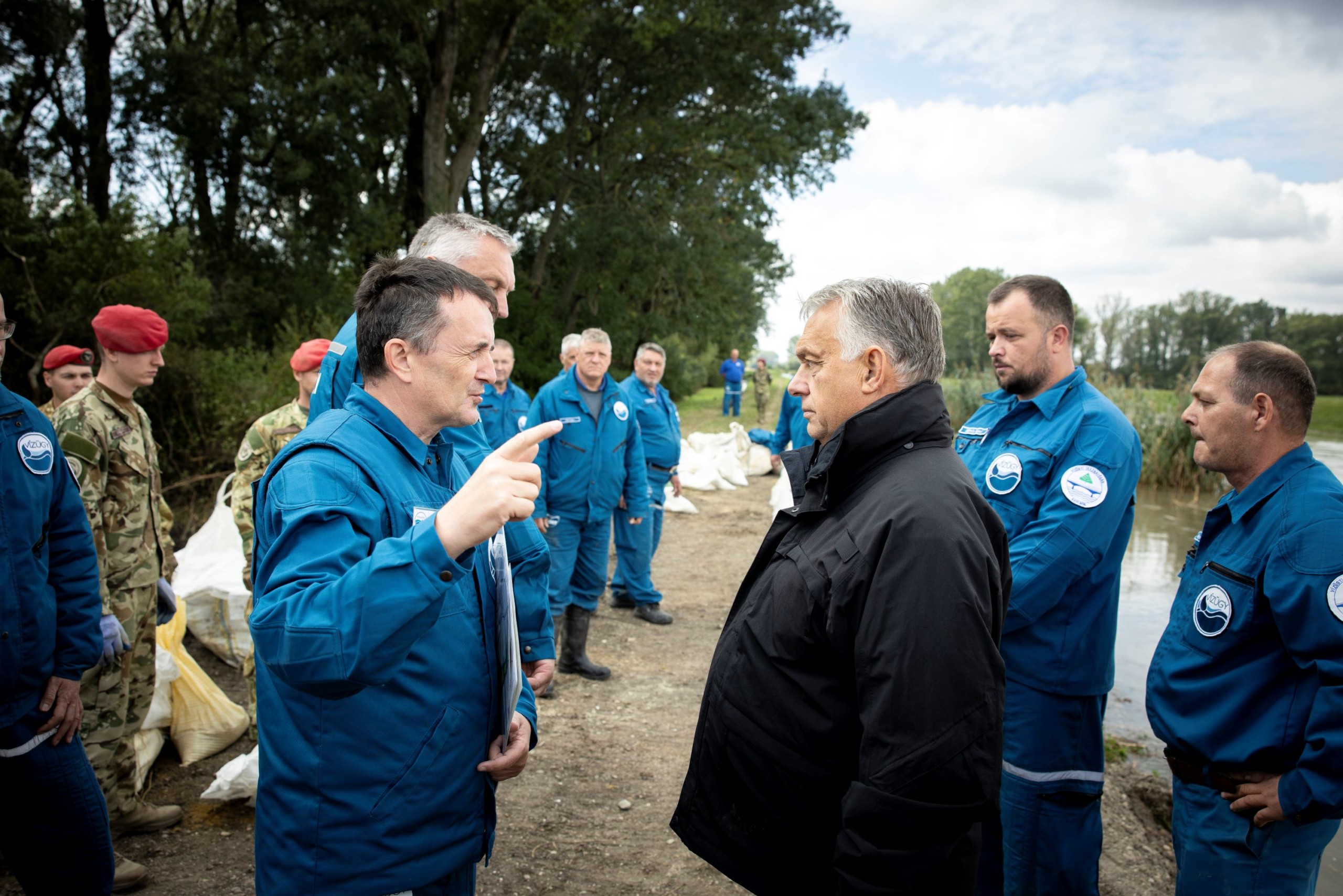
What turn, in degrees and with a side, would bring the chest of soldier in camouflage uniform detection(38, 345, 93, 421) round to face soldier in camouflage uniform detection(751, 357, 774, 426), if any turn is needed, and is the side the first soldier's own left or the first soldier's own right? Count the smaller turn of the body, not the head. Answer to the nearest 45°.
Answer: approximately 90° to the first soldier's own left

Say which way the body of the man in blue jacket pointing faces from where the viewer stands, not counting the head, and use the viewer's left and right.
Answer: facing to the right of the viewer

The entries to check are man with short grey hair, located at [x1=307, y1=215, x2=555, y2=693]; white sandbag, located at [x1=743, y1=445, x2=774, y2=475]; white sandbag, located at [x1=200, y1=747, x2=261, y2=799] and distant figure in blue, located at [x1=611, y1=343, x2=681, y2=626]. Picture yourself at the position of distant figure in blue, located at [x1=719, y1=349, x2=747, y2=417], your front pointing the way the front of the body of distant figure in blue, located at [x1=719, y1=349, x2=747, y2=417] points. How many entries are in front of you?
4

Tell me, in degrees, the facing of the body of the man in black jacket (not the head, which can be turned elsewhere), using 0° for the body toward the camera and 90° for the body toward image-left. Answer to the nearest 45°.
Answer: approximately 90°

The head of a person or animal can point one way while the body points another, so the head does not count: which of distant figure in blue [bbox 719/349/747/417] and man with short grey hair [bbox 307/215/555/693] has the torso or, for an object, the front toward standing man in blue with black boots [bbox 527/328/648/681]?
distant figure in blue [bbox 719/349/747/417]

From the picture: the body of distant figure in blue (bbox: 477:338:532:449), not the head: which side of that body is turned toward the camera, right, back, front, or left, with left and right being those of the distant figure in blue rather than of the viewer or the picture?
front

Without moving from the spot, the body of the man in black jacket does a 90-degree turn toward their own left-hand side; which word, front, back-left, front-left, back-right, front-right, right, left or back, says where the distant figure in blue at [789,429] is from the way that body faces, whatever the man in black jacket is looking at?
back

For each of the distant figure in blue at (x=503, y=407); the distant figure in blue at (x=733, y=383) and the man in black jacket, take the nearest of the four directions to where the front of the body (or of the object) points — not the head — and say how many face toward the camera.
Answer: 2
